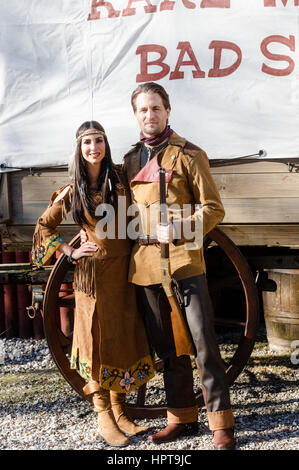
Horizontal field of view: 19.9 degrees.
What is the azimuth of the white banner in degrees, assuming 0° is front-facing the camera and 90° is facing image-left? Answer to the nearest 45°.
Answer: approximately 0°

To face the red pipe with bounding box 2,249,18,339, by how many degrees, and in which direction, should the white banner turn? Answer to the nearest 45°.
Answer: approximately 135° to its right
